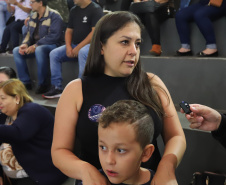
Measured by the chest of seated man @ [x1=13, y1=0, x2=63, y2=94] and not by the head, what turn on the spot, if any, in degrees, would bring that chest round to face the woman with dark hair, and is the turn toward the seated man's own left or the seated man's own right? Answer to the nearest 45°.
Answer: approximately 45° to the seated man's own left

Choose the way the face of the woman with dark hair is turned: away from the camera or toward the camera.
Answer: toward the camera

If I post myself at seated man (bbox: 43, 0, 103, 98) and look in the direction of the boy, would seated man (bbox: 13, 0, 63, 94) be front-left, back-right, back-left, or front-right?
back-right

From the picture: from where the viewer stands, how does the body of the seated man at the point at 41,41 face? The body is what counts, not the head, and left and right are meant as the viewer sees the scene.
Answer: facing the viewer and to the left of the viewer

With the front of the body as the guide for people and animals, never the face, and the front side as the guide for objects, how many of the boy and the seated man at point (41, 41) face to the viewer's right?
0

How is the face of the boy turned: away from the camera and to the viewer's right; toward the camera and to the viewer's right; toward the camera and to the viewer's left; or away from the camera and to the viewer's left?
toward the camera and to the viewer's left

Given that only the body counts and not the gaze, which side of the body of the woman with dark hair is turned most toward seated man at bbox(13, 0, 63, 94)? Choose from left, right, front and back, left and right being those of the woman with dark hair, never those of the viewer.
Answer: back

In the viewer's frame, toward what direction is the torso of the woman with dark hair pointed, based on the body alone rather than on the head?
toward the camera

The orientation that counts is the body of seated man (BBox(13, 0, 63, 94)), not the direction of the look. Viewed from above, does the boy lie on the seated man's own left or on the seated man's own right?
on the seated man's own left
